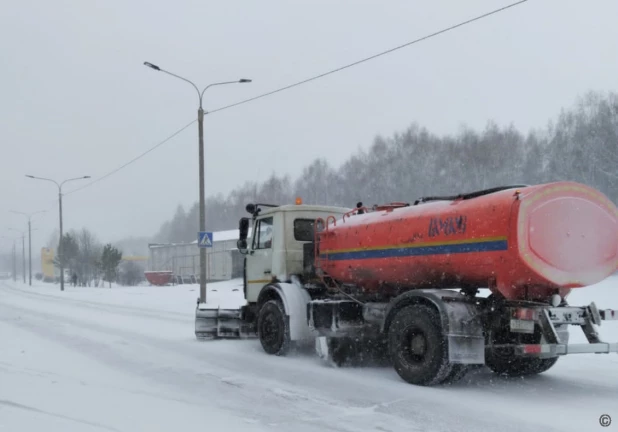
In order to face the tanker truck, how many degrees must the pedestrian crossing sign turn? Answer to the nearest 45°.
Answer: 0° — it already faces it

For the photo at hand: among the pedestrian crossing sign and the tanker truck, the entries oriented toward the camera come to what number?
1

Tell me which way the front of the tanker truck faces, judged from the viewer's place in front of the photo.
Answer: facing away from the viewer and to the left of the viewer

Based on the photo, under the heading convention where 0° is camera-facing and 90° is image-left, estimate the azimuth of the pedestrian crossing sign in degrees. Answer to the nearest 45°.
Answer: approximately 0°
